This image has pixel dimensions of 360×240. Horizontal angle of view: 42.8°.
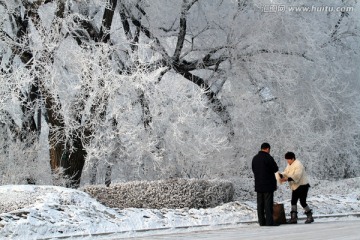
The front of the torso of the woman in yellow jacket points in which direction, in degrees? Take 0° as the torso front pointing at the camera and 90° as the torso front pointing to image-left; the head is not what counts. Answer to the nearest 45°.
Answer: approximately 90°

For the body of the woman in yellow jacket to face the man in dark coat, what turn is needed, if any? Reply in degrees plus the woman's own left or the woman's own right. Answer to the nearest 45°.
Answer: approximately 45° to the woman's own left

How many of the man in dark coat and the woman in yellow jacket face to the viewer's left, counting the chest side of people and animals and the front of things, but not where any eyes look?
1

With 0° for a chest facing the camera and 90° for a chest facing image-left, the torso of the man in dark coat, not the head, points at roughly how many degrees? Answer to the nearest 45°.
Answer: approximately 225°

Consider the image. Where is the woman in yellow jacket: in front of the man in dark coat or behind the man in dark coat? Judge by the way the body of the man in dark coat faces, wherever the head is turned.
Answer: in front

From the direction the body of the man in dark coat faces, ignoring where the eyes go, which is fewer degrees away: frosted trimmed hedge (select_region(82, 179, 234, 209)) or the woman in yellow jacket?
the woman in yellow jacket

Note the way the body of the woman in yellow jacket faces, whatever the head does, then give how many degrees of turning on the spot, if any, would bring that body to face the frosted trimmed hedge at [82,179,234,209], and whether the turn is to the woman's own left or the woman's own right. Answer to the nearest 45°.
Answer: approximately 45° to the woman's own right
